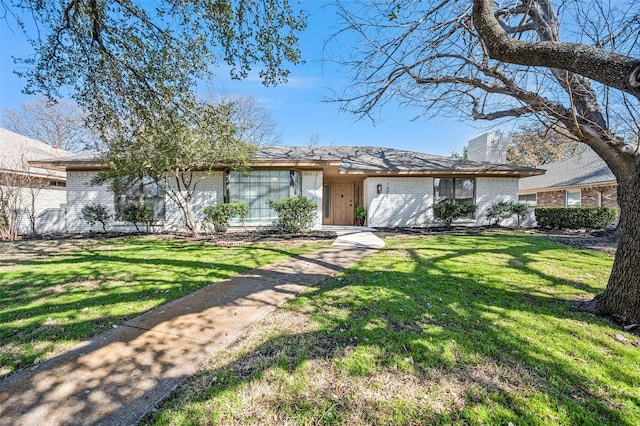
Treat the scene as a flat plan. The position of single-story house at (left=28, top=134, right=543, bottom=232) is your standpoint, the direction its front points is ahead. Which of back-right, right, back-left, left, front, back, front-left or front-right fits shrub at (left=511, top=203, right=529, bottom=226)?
left

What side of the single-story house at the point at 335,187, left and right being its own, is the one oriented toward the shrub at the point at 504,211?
left

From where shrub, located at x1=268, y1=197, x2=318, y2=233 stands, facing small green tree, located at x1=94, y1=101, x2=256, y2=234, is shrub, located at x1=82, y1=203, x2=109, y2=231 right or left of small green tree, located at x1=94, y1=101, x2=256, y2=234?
right

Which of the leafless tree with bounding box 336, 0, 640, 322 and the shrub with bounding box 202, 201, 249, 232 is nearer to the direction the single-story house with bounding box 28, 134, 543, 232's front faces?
the leafless tree

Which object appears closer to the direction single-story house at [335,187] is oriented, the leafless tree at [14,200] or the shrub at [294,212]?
the shrub

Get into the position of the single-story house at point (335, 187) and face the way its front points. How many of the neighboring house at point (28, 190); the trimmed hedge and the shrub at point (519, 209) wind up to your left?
2

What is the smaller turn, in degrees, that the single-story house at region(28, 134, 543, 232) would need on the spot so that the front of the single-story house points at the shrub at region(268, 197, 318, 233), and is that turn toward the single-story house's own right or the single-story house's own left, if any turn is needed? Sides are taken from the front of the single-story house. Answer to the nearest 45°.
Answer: approximately 45° to the single-story house's own right

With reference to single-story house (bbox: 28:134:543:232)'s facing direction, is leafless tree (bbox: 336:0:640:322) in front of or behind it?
in front

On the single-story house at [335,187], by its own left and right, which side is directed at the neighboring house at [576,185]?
left

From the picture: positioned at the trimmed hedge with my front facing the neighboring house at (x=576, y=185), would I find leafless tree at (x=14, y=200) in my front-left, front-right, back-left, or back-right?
back-left

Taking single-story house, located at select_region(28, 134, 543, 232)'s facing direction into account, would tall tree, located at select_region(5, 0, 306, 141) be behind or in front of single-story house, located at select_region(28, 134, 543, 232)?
in front

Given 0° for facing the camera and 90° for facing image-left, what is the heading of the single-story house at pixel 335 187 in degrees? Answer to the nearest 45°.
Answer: approximately 0°

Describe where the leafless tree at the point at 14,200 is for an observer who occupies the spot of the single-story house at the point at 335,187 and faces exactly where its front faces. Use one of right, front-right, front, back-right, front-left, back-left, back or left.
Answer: right
